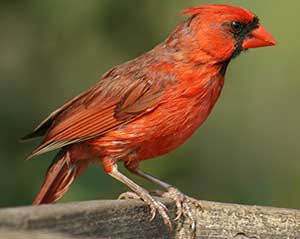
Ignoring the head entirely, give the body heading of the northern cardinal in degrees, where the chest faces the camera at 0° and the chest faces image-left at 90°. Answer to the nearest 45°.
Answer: approximately 270°
